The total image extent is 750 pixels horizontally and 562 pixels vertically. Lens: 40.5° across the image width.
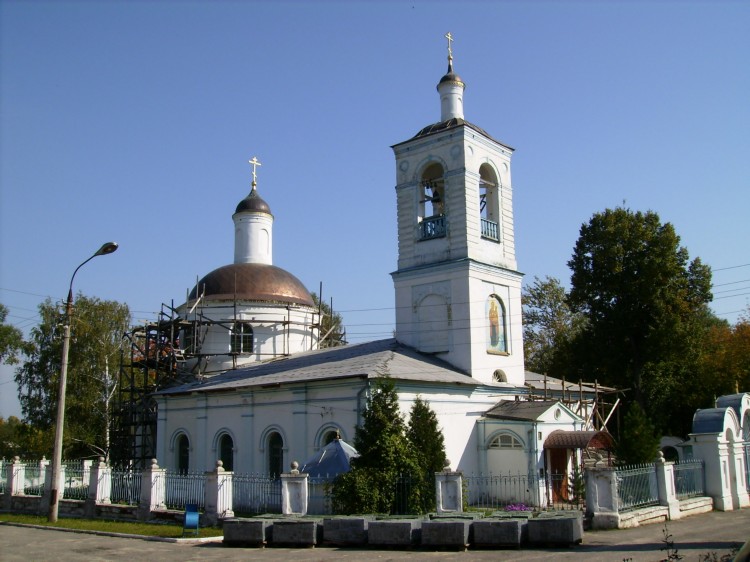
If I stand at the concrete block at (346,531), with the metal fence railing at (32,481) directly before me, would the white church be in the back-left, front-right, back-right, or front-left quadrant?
front-right

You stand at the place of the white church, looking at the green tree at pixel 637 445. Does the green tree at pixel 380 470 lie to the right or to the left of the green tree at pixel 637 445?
right

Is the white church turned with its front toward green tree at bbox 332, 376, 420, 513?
no

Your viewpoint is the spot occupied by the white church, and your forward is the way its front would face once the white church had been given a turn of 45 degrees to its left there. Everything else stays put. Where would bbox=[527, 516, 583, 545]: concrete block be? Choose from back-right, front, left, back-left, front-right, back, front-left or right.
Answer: right

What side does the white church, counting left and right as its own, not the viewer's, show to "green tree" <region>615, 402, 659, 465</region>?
front

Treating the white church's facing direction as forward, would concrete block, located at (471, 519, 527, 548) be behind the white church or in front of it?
in front

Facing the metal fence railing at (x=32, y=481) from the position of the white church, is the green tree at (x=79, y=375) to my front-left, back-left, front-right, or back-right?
front-right

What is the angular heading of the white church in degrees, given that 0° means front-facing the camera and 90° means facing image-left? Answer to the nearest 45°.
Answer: approximately 315°

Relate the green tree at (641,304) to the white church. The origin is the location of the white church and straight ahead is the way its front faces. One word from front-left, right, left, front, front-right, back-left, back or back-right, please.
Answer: left

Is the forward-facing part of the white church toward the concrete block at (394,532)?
no

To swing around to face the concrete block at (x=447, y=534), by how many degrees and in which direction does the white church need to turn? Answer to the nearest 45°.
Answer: approximately 45° to its right

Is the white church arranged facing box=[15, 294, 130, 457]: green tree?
no

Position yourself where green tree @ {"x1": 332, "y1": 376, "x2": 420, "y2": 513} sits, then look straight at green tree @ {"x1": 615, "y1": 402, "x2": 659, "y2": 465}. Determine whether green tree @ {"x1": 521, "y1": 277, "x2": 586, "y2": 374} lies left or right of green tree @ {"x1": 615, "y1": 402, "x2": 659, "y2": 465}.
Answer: left

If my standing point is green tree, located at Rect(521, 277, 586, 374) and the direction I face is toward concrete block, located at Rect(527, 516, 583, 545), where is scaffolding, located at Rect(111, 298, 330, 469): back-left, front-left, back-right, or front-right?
front-right

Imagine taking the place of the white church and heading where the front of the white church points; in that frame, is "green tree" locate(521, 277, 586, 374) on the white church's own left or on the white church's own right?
on the white church's own left

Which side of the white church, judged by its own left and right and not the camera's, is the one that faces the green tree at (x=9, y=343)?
back

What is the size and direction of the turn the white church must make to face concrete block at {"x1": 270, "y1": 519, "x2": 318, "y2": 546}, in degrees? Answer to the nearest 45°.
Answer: approximately 45° to its right

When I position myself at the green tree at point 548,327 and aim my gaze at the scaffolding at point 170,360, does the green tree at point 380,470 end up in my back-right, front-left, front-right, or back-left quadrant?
front-left

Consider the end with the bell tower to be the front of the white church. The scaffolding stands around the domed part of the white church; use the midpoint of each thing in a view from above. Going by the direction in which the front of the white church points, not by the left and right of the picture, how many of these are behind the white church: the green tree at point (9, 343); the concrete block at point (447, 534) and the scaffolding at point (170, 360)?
2

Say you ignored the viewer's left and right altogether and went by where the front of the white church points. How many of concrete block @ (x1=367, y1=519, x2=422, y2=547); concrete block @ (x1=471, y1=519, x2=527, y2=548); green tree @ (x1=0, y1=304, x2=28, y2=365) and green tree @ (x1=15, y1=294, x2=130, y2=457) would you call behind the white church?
2
